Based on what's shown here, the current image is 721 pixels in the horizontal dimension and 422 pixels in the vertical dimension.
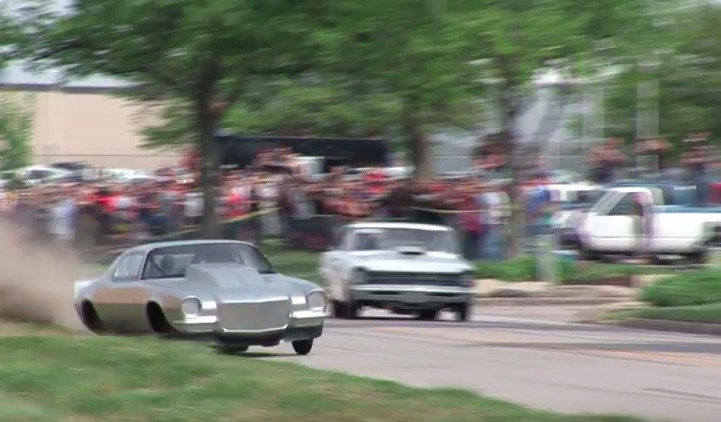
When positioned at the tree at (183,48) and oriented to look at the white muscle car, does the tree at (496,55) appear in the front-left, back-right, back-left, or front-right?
front-left

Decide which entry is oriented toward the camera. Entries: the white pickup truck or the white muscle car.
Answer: the white muscle car

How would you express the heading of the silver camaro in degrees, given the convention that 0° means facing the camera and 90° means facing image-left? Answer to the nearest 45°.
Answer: approximately 315°

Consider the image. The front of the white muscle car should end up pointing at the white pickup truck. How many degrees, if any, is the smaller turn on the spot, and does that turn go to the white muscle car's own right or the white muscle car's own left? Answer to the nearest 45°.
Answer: approximately 135° to the white muscle car's own left

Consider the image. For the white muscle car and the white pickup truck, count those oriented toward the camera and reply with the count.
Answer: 1

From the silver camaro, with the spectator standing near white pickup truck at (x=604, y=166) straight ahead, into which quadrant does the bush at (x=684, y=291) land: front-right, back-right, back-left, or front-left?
front-right

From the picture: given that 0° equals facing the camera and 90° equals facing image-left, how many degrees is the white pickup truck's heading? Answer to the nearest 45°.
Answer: approximately 90°

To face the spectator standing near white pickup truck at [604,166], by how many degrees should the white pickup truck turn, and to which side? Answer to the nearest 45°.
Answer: approximately 90° to its right

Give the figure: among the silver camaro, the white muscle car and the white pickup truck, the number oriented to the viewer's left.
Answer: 1

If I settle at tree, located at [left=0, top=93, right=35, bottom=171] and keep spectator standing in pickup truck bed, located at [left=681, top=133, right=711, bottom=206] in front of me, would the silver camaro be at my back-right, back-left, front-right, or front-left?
front-right

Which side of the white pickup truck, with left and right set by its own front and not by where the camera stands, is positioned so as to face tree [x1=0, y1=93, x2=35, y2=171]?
front

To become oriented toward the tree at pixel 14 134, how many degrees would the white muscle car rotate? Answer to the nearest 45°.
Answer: approximately 135° to its right

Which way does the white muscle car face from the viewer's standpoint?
toward the camera

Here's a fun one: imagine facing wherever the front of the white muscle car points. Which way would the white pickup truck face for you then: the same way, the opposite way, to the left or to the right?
to the right
